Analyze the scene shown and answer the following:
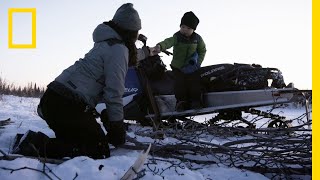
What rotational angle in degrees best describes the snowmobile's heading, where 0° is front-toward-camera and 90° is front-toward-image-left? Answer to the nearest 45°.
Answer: approximately 90°
